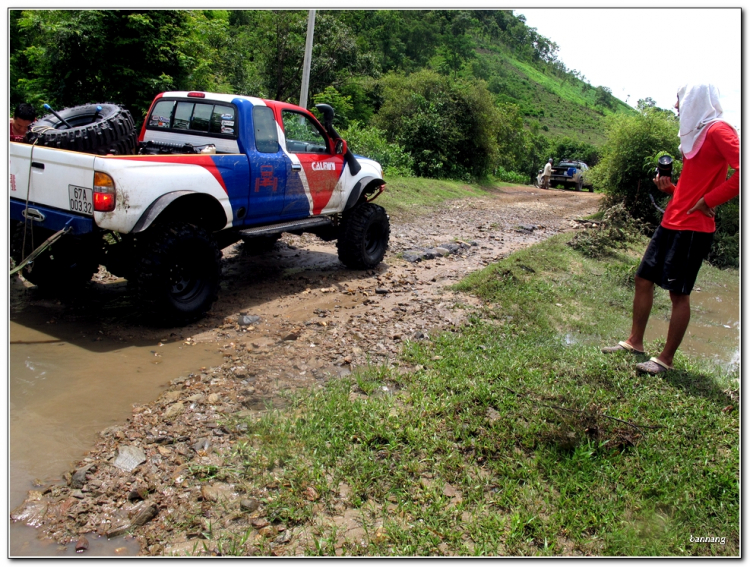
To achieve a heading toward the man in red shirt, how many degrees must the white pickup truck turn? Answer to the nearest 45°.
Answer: approximately 90° to its right

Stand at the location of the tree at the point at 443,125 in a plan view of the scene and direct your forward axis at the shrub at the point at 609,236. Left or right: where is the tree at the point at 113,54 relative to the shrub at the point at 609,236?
right

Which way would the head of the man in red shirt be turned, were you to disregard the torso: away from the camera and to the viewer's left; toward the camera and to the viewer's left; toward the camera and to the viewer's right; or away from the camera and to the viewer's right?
away from the camera and to the viewer's left

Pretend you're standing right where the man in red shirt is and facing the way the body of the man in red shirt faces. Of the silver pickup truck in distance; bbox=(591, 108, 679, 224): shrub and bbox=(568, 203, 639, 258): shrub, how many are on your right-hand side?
3

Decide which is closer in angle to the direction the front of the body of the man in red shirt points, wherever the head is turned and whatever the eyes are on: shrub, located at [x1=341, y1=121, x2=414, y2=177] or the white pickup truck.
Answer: the white pickup truck

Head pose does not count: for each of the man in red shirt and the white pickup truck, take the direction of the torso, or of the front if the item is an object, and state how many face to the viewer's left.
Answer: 1

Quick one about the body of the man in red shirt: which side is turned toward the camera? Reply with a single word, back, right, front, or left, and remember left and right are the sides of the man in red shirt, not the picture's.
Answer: left

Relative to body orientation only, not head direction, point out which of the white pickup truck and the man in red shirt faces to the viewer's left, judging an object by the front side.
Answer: the man in red shirt

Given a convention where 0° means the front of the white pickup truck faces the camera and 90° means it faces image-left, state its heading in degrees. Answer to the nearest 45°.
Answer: approximately 225°
